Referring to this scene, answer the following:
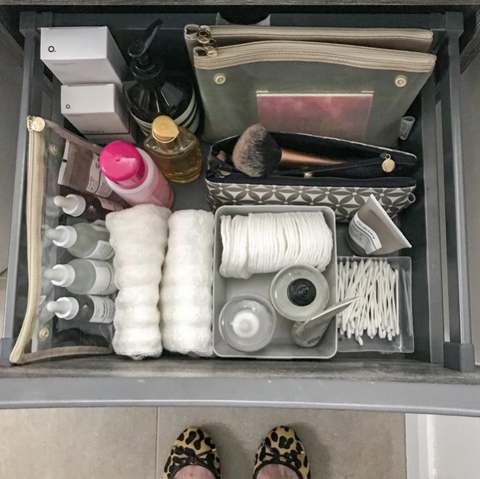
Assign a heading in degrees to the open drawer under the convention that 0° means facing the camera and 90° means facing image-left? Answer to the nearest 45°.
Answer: approximately 0°

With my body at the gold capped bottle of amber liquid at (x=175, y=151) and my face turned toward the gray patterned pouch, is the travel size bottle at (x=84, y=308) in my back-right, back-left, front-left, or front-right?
back-right
